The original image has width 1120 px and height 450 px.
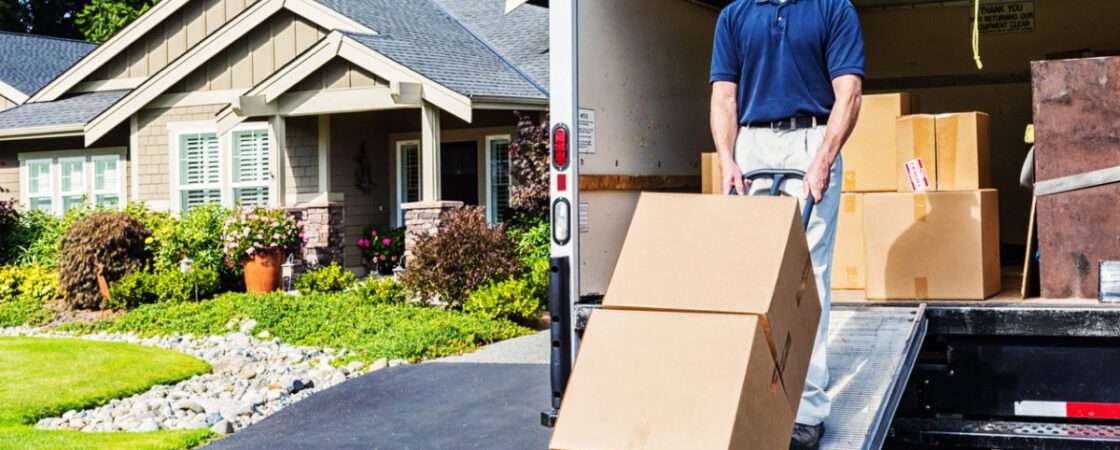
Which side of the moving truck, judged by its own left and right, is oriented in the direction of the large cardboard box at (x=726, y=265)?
back

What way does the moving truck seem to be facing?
away from the camera

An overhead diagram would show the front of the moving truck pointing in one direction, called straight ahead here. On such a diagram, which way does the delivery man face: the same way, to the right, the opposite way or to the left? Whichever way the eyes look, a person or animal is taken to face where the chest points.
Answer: the opposite way

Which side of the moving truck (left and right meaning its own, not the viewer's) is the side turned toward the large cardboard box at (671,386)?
back

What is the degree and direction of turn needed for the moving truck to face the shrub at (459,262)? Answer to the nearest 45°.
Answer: approximately 45° to its left

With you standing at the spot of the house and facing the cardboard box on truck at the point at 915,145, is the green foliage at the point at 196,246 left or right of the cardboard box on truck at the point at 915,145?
right

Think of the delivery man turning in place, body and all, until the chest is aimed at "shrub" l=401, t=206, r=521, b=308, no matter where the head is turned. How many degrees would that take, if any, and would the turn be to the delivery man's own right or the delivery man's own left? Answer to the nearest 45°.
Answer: approximately 135° to the delivery man's own right

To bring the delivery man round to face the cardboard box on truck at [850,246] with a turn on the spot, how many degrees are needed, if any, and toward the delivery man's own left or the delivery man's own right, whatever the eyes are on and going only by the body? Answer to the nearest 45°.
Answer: approximately 180°

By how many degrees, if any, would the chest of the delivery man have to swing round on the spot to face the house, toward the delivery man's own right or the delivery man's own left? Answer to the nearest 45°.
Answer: approximately 135° to the delivery man's own right

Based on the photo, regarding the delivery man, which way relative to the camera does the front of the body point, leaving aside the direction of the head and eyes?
toward the camera

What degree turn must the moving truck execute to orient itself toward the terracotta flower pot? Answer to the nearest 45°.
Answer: approximately 45° to its left
